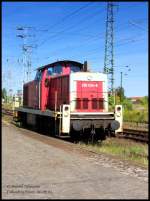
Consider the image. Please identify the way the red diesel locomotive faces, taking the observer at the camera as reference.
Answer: facing the viewer and to the right of the viewer
